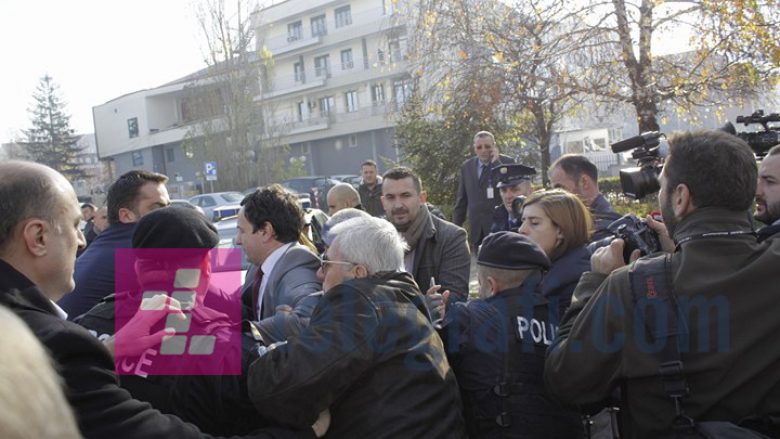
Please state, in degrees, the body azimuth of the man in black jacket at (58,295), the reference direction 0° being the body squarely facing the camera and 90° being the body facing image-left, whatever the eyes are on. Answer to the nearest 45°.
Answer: approximately 270°

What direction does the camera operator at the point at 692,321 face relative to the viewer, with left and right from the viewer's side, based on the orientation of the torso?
facing away from the viewer and to the left of the viewer

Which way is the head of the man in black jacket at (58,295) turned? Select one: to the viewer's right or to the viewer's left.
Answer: to the viewer's right

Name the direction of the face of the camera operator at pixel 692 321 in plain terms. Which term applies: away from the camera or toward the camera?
away from the camera

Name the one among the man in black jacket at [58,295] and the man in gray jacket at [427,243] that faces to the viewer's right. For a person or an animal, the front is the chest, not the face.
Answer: the man in black jacket at [58,295]

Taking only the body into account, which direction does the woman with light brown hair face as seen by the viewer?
to the viewer's left

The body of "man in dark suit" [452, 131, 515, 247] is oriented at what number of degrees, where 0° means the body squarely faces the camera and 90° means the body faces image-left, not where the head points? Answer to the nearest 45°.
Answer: approximately 0°

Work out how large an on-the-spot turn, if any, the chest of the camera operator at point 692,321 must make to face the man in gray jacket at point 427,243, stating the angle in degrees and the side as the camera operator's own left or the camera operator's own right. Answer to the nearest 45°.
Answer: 0° — they already face them

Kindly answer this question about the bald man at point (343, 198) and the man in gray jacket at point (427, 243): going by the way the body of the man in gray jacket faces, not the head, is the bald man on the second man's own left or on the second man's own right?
on the second man's own right

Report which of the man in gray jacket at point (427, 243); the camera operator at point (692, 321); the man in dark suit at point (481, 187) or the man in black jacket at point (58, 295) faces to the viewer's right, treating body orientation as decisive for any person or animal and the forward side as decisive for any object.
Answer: the man in black jacket at point (58, 295)
